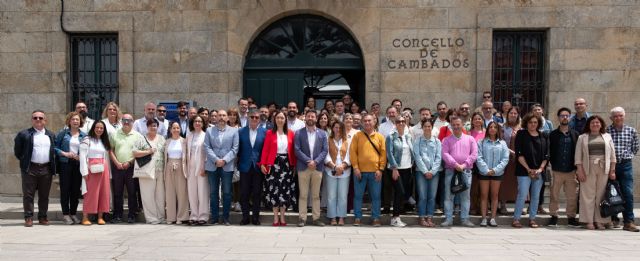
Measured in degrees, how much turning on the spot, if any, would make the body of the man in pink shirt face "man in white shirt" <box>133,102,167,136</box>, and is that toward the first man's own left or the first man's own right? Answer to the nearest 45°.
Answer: approximately 90° to the first man's own right

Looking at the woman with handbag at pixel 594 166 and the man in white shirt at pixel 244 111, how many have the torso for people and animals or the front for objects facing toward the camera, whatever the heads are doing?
2

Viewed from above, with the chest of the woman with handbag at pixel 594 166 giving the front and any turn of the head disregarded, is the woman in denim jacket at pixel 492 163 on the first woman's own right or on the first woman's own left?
on the first woman's own right

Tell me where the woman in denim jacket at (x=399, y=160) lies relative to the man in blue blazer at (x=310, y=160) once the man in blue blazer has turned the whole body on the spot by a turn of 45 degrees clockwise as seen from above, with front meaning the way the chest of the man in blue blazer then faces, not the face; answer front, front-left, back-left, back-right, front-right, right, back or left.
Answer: back-left

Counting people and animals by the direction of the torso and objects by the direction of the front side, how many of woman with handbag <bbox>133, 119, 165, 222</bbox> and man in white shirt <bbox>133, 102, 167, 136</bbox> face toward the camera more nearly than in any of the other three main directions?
2

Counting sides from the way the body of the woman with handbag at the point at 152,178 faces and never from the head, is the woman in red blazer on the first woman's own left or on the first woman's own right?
on the first woman's own left

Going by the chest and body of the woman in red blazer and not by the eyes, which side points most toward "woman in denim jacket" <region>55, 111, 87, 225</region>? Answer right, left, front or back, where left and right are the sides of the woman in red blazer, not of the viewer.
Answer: right

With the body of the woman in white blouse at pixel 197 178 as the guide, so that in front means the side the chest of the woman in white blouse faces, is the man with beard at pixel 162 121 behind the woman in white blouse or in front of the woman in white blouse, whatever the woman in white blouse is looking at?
behind

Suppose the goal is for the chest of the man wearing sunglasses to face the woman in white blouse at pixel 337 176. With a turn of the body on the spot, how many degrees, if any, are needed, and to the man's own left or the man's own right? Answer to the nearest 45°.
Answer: approximately 45° to the man's own left
